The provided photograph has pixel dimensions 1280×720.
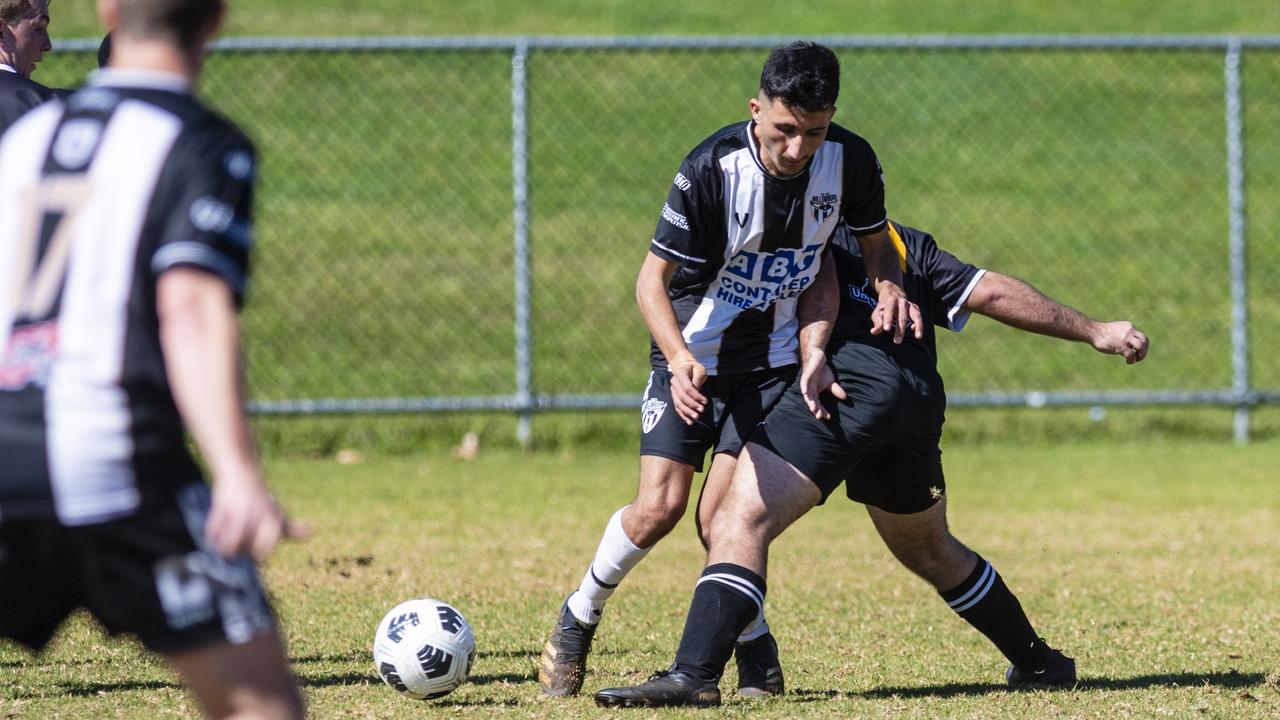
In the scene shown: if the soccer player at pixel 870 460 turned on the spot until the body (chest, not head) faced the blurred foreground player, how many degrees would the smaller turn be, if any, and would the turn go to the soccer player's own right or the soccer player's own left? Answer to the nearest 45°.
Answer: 0° — they already face them

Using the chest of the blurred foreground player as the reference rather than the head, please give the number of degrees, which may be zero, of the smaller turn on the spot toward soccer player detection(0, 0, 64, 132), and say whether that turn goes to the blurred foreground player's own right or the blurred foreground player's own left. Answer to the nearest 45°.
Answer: approximately 45° to the blurred foreground player's own left

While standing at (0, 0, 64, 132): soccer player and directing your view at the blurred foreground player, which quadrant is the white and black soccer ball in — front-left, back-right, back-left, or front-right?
front-left

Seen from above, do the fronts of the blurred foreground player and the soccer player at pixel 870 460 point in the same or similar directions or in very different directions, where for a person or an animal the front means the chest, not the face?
very different directions

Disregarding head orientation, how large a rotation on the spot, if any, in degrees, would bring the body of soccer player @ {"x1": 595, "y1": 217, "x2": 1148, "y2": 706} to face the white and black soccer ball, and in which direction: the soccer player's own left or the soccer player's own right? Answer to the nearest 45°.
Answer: approximately 45° to the soccer player's own right

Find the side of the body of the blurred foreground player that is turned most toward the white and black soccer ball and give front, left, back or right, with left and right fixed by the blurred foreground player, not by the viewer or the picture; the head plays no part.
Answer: front

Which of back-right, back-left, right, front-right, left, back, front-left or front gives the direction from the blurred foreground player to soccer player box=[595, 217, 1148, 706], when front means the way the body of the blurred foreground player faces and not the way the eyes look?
front

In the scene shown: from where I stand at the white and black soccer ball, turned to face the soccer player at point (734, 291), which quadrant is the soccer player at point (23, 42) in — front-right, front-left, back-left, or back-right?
back-left

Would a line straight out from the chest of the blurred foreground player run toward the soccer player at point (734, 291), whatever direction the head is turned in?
yes

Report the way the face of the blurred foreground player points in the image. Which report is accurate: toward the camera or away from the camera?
away from the camera

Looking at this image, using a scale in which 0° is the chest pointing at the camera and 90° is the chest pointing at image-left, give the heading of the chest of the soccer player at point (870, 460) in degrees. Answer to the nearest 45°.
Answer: approximately 45°

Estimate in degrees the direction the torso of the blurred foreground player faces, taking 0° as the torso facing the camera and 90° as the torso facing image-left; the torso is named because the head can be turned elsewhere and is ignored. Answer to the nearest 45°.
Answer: approximately 225°
